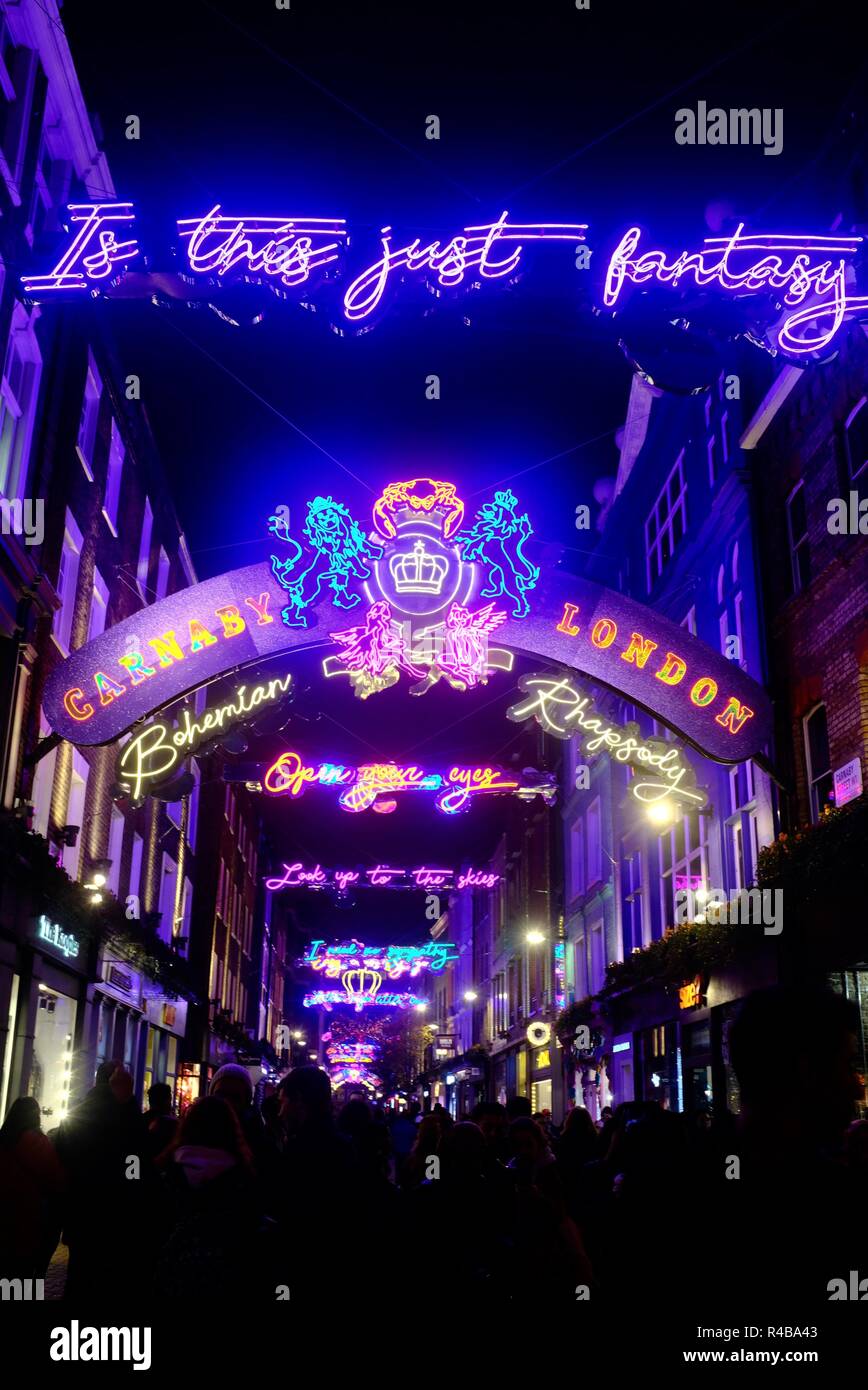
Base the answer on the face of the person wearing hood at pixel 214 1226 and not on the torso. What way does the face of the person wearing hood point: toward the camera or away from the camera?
away from the camera

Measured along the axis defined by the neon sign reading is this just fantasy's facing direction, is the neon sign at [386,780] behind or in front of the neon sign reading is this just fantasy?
behind

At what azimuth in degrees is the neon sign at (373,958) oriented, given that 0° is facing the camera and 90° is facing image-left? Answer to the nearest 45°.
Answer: approximately 0°

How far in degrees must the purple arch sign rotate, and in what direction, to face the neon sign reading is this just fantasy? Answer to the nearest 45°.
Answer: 0° — it already faces it

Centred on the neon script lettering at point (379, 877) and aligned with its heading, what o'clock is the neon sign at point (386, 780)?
The neon sign is roughly at 12 o'clock from the neon script lettering.

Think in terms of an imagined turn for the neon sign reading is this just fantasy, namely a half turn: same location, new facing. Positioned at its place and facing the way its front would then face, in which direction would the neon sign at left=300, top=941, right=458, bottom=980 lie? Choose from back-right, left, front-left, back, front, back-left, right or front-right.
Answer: front

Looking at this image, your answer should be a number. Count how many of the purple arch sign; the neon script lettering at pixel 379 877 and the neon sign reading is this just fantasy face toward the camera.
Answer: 3

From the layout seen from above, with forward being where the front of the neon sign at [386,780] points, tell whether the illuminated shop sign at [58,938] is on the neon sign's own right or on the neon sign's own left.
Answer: on the neon sign's own right

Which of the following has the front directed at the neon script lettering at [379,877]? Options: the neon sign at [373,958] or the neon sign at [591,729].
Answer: the neon sign at [373,958]

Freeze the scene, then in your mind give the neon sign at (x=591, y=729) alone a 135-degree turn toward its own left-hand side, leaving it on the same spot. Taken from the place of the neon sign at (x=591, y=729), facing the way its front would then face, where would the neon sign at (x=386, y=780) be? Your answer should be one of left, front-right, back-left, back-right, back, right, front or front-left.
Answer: left
